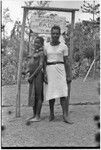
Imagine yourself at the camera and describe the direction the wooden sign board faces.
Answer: facing the viewer

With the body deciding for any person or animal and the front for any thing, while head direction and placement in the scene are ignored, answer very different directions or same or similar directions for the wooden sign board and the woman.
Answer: same or similar directions

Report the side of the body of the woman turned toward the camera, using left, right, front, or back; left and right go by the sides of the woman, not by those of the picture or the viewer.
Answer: front

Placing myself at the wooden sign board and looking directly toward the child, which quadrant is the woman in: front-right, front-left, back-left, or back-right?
front-left

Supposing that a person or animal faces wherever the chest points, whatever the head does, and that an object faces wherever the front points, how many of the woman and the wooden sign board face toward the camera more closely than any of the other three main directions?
2

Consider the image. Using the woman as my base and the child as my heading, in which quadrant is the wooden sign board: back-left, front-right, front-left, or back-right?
front-right

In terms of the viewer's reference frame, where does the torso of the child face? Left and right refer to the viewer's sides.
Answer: facing the viewer and to the left of the viewer
